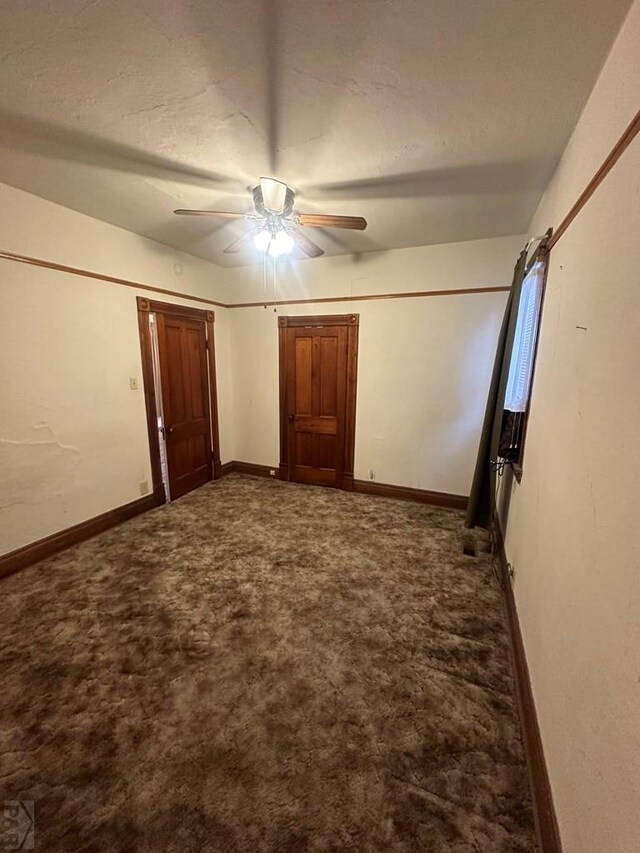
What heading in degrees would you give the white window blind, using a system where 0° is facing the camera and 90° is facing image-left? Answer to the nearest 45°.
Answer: approximately 90°

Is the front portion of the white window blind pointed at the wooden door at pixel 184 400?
yes

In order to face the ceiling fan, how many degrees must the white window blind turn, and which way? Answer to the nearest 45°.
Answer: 0° — it already faces it
